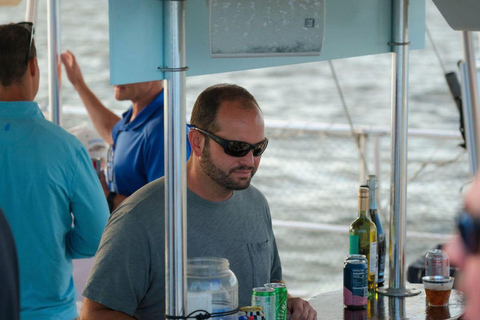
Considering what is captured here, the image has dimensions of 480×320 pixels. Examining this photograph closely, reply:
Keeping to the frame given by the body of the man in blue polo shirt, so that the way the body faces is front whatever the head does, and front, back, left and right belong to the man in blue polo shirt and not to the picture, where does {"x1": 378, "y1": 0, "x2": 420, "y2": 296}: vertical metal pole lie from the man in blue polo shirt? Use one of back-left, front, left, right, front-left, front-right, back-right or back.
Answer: back-left

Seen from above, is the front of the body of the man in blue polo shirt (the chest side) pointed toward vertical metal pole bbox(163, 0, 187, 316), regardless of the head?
no

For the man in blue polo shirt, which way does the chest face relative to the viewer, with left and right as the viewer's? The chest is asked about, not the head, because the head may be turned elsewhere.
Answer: facing to the left of the viewer

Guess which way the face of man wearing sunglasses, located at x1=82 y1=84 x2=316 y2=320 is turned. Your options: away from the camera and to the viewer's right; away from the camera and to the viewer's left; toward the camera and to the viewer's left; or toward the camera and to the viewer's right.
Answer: toward the camera and to the viewer's right

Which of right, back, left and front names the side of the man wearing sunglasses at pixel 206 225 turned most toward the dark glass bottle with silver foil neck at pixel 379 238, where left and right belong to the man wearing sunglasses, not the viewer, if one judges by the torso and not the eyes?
left

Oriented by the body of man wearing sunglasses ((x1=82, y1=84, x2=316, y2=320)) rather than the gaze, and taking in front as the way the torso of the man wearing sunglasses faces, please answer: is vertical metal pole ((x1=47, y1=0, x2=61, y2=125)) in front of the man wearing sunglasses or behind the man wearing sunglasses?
behind

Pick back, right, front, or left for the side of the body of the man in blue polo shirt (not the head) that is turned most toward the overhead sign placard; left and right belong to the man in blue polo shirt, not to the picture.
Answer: left

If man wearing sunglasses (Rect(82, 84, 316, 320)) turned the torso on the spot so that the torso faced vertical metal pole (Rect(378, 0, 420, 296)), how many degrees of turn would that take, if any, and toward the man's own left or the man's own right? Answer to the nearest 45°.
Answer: approximately 45° to the man's own left

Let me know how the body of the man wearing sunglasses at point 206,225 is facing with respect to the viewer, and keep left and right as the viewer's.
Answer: facing the viewer and to the right of the viewer
